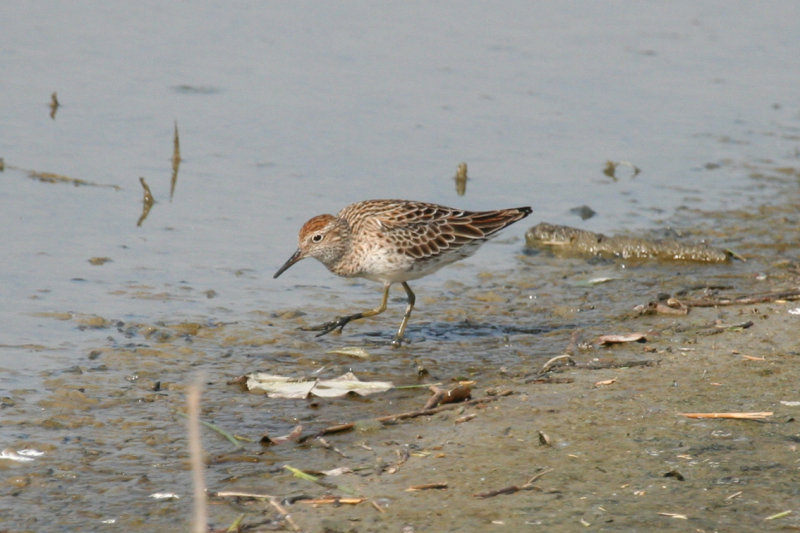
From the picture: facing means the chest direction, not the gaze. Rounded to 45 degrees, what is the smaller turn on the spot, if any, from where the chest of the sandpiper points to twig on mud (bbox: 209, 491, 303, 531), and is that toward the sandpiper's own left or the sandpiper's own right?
approximately 90° to the sandpiper's own left

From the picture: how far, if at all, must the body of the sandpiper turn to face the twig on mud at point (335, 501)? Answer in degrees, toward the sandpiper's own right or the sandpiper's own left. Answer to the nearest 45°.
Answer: approximately 90° to the sandpiper's own left

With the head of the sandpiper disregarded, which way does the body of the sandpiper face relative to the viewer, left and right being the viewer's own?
facing to the left of the viewer

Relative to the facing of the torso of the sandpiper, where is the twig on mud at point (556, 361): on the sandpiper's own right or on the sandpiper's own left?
on the sandpiper's own left

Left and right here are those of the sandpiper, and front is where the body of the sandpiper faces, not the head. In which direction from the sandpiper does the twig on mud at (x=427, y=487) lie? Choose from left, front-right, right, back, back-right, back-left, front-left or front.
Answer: left

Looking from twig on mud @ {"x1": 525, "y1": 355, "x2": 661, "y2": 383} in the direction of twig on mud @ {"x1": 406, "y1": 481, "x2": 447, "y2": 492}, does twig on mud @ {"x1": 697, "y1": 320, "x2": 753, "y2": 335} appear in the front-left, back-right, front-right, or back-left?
back-left

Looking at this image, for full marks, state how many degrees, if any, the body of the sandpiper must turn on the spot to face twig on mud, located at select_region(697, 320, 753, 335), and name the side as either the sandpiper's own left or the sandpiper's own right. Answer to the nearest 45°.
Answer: approximately 135° to the sandpiper's own left

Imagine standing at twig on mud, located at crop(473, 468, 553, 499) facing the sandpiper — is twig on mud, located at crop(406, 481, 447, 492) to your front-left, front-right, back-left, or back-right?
front-left

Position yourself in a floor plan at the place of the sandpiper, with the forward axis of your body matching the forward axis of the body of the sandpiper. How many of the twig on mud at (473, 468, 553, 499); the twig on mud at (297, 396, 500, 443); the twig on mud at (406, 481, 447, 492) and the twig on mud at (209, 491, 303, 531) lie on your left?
4
